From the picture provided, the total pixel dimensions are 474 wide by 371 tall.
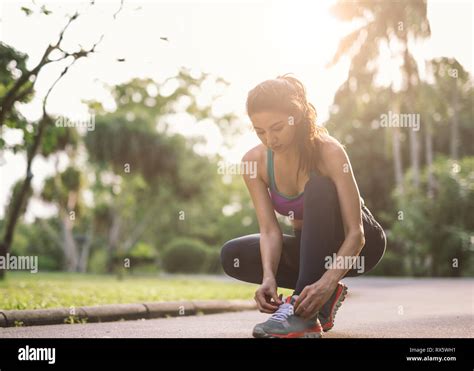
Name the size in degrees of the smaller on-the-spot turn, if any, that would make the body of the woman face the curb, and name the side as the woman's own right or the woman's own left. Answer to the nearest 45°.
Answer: approximately 90° to the woman's own right

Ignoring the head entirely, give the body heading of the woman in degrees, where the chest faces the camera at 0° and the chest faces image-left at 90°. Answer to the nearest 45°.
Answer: approximately 45°

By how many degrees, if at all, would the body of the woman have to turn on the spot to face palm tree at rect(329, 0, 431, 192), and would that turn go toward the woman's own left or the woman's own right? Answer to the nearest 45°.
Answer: approximately 135° to the woman's own right
